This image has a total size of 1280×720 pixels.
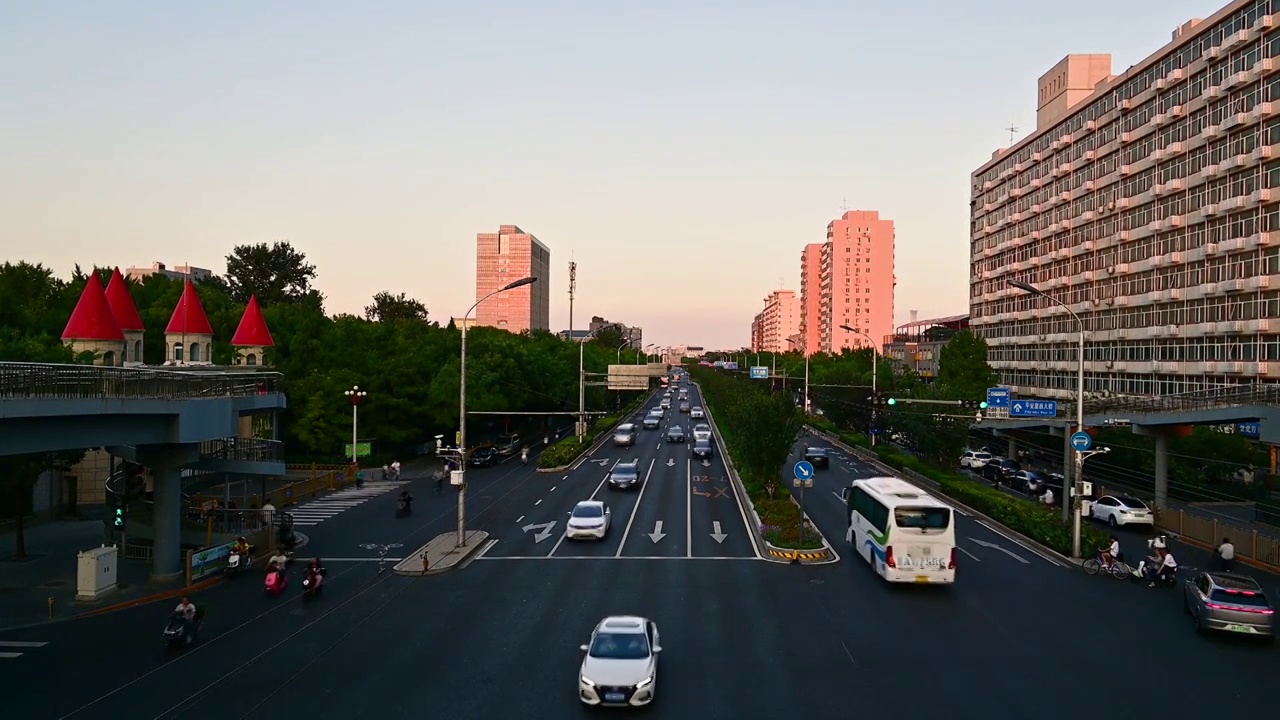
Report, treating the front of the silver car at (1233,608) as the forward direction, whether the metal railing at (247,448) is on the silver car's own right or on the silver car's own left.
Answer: on the silver car's own left

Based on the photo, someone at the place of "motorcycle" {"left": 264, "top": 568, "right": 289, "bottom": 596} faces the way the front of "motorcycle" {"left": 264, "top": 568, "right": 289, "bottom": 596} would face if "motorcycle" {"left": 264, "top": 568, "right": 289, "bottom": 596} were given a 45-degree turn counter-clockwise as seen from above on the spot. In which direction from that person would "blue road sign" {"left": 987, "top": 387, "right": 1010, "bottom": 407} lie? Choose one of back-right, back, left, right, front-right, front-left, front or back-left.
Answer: left

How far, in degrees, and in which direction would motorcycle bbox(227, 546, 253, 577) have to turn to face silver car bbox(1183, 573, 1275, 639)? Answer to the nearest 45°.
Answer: approximately 90° to its left

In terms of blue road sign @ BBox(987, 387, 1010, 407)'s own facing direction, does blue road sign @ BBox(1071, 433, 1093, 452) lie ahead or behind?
ahead

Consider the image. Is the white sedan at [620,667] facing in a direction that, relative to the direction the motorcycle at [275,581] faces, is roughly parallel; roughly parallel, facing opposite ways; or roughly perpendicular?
roughly parallel

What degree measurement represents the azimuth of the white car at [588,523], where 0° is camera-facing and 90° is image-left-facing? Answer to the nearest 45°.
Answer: approximately 0°

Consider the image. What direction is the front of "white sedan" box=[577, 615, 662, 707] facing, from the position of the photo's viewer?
facing the viewer

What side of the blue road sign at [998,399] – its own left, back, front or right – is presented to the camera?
front

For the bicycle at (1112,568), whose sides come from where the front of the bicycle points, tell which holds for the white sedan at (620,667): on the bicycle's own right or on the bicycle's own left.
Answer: on the bicycle's own left

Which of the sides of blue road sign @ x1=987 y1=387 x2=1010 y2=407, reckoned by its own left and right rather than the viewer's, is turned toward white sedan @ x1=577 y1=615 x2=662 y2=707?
front

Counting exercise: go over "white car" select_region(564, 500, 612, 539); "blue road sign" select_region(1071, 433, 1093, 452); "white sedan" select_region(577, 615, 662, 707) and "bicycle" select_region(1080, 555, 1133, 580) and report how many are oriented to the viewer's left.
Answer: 1

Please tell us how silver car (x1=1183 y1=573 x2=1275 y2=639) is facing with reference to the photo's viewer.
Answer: facing away from the viewer and to the left of the viewer

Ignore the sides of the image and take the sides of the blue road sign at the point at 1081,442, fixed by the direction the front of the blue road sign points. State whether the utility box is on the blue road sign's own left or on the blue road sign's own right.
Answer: on the blue road sign's own right

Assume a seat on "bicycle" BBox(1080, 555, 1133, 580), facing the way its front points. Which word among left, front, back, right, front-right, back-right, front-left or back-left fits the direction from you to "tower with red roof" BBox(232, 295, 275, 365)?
front

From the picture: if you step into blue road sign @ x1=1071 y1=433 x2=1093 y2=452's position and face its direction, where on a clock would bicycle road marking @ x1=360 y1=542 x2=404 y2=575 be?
The bicycle road marking is roughly at 2 o'clock from the blue road sign.
